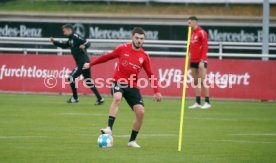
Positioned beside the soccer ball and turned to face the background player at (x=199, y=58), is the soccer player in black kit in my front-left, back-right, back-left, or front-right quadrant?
front-left

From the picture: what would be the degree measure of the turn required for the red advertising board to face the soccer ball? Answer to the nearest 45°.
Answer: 0° — it already faces it

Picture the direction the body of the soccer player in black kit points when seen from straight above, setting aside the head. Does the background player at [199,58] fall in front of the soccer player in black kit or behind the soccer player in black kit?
behind

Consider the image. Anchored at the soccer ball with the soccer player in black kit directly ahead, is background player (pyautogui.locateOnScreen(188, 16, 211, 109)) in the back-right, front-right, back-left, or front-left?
front-right

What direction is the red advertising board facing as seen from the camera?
toward the camera

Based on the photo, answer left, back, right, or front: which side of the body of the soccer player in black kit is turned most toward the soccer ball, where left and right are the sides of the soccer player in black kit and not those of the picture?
left

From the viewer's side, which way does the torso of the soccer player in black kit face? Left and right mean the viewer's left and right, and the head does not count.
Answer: facing to the left of the viewer

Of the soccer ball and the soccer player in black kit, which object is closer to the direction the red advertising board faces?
the soccer ball

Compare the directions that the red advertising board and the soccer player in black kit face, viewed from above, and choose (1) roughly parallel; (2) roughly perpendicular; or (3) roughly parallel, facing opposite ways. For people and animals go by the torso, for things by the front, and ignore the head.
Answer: roughly perpendicular
